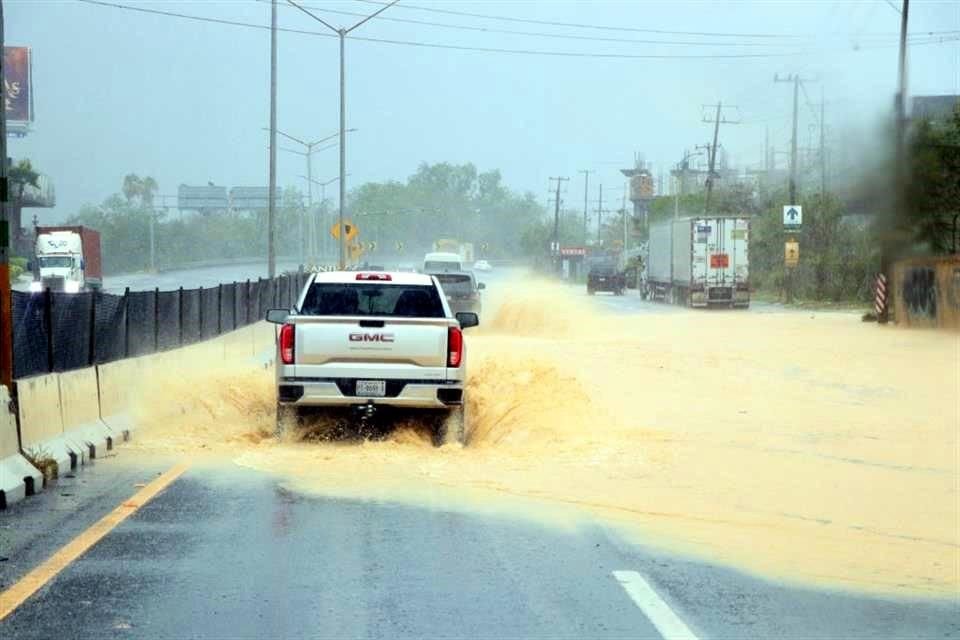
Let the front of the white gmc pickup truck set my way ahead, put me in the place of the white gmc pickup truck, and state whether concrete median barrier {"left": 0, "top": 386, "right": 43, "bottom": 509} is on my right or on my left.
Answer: on my left

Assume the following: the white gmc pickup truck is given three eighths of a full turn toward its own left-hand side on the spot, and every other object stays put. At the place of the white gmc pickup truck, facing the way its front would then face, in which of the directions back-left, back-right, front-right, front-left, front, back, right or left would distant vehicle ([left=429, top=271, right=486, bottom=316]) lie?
back-right

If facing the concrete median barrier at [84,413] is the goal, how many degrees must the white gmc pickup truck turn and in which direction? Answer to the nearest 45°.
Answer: approximately 90° to its left

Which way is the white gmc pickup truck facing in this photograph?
away from the camera

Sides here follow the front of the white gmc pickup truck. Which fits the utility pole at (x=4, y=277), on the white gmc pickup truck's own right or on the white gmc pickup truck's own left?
on the white gmc pickup truck's own left

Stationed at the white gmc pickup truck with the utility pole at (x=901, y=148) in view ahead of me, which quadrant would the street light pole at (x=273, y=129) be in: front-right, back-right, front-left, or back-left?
front-left

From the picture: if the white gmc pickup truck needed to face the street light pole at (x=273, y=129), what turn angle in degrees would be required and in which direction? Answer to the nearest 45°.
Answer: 0° — it already faces it

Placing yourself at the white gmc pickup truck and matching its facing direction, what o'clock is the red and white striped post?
The red and white striped post is roughly at 1 o'clock from the white gmc pickup truck.

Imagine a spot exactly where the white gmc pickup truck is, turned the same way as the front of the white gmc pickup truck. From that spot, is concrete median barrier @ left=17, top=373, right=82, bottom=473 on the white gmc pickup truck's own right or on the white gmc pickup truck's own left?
on the white gmc pickup truck's own left

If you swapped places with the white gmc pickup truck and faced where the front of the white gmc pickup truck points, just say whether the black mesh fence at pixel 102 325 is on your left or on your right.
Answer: on your left
